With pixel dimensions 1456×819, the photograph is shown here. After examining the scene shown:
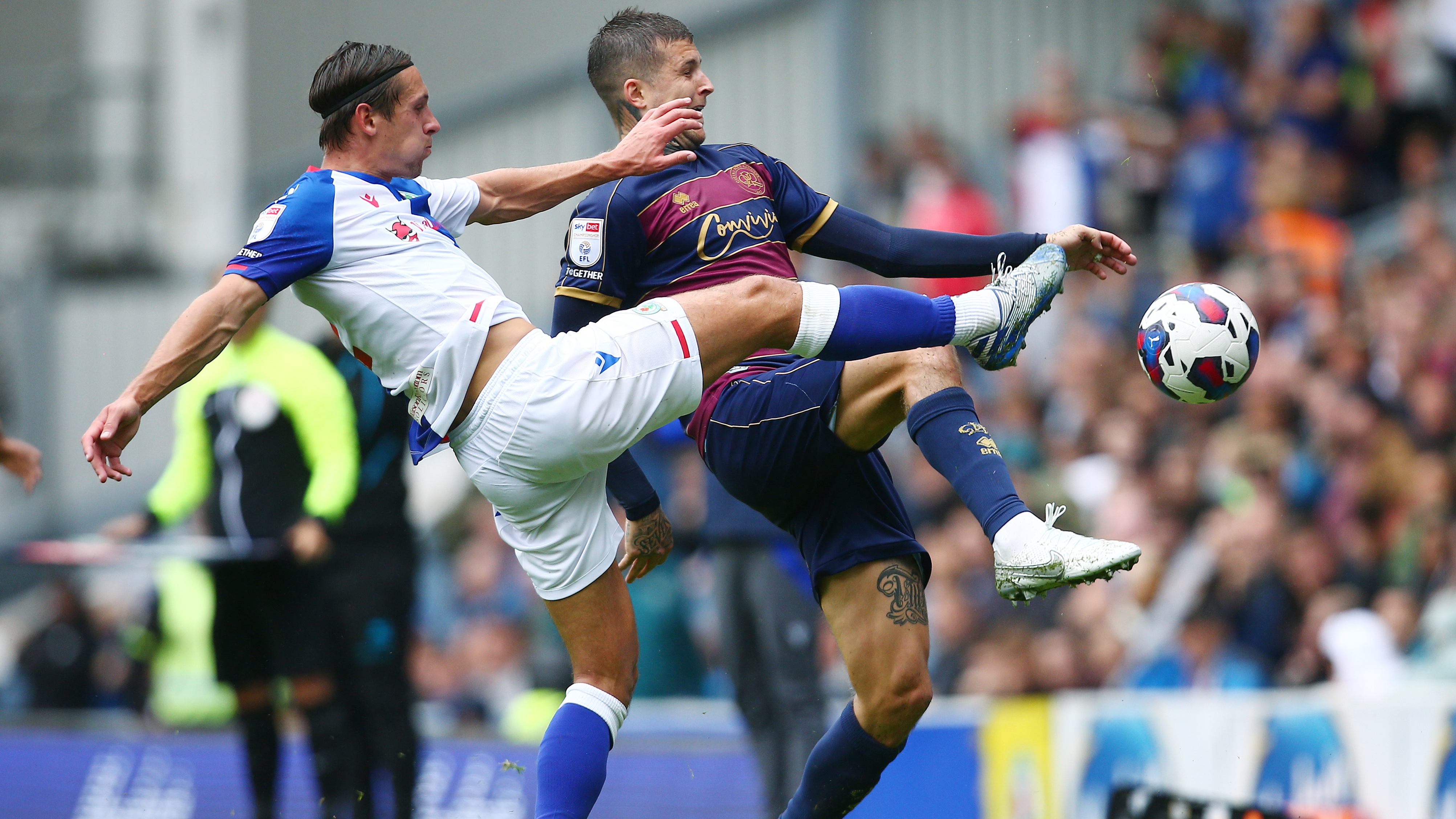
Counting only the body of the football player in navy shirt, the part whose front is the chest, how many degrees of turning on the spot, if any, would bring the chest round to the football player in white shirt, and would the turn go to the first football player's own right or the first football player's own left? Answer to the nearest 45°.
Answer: approximately 90° to the first football player's own right

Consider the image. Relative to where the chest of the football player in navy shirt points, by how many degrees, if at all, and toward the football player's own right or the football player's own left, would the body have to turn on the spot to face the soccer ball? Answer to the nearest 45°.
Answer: approximately 45° to the football player's own left

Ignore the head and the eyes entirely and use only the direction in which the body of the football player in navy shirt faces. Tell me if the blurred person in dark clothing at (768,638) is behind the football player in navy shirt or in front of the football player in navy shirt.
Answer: behind

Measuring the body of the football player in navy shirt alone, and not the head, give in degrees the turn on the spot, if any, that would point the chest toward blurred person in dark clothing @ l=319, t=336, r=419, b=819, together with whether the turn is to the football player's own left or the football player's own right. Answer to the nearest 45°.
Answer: approximately 180°

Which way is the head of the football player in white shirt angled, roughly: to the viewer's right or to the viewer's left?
to the viewer's right

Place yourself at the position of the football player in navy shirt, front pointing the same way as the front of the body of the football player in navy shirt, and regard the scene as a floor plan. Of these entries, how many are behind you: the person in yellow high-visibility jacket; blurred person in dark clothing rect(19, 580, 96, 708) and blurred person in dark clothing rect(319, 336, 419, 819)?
3

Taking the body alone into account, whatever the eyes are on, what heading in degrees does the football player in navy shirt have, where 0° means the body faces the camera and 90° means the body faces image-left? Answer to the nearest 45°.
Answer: approximately 315°

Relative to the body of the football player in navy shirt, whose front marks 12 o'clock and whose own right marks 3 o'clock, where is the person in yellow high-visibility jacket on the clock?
The person in yellow high-visibility jacket is roughly at 6 o'clock from the football player in navy shirt.

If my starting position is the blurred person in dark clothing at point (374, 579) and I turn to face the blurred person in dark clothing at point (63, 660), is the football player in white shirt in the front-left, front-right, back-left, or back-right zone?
back-left

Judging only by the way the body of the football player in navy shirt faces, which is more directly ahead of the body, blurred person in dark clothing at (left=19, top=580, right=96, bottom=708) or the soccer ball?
the soccer ball

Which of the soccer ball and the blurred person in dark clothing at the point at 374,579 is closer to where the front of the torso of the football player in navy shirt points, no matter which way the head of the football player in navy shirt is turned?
the soccer ball

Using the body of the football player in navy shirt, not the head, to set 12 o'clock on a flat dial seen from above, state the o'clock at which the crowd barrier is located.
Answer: The crowd barrier is roughly at 8 o'clock from the football player in navy shirt.

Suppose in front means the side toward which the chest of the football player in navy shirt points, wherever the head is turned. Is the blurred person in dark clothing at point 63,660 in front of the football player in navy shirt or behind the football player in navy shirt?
behind
